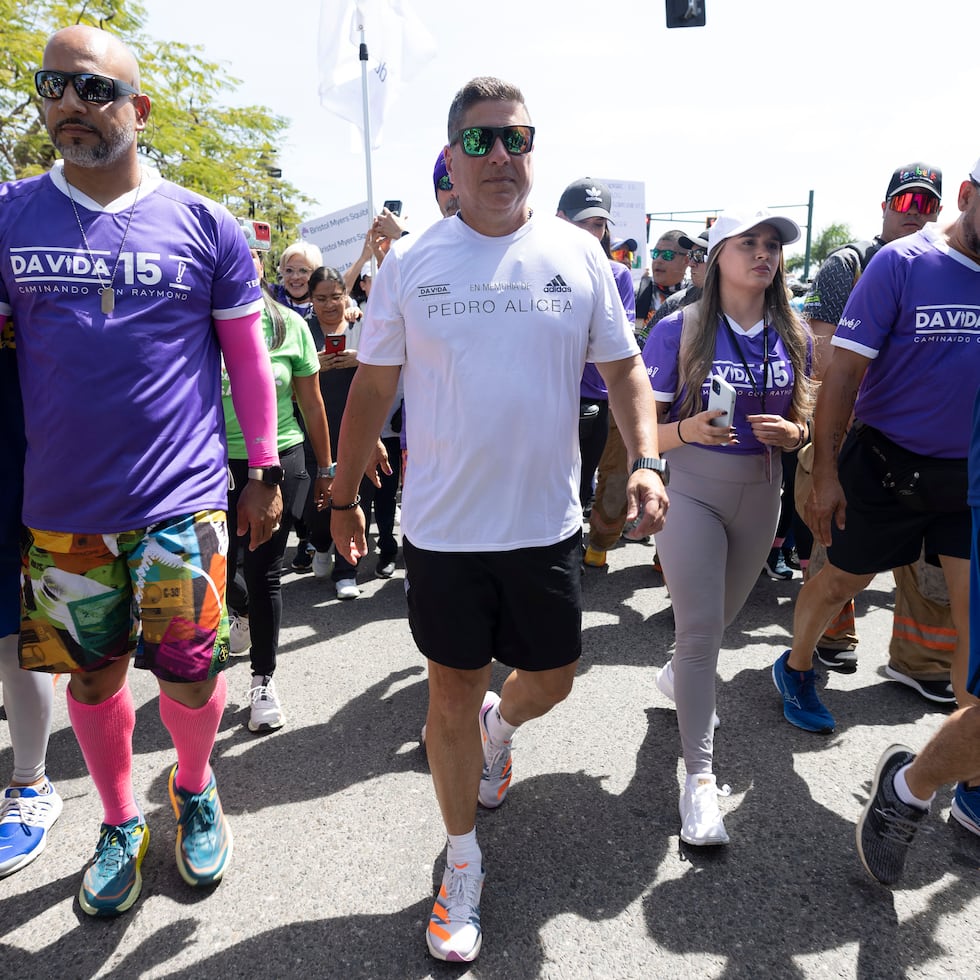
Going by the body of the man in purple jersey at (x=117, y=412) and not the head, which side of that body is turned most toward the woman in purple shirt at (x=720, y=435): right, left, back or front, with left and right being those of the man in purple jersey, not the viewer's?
left

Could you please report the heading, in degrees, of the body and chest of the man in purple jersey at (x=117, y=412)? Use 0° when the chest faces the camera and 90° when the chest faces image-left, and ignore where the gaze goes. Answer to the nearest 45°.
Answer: approximately 0°

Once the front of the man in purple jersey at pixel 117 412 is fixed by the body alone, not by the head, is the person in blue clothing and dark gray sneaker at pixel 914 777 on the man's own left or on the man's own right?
on the man's own left

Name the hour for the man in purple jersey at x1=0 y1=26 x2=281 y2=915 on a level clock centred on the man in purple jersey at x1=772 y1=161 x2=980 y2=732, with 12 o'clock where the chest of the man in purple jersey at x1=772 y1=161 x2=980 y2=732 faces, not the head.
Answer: the man in purple jersey at x1=0 y1=26 x2=281 y2=915 is roughly at 3 o'clock from the man in purple jersey at x1=772 y1=161 x2=980 y2=732.

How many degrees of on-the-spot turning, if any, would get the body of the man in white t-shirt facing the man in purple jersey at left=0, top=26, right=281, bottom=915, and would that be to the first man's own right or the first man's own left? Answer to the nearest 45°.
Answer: approximately 90° to the first man's own right

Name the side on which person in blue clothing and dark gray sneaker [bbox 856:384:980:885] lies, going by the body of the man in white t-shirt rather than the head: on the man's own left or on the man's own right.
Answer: on the man's own left
